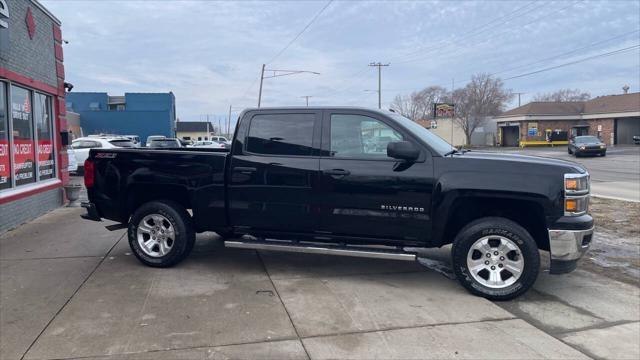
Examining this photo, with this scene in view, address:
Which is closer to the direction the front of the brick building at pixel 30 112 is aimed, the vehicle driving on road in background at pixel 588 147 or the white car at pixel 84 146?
the vehicle driving on road in background

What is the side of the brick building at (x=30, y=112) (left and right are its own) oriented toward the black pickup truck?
front

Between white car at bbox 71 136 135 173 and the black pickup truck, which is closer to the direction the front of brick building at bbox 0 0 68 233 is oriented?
the black pickup truck

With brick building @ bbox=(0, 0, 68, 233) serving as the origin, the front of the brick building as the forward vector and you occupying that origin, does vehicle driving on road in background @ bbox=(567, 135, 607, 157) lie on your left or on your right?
on your left

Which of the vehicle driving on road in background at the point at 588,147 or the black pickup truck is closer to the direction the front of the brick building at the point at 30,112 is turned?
the black pickup truck

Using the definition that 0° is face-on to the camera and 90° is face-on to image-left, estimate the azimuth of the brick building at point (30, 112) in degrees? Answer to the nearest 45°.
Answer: approximately 315°

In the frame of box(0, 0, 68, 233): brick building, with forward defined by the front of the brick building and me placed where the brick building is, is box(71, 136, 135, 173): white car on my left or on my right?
on my left
